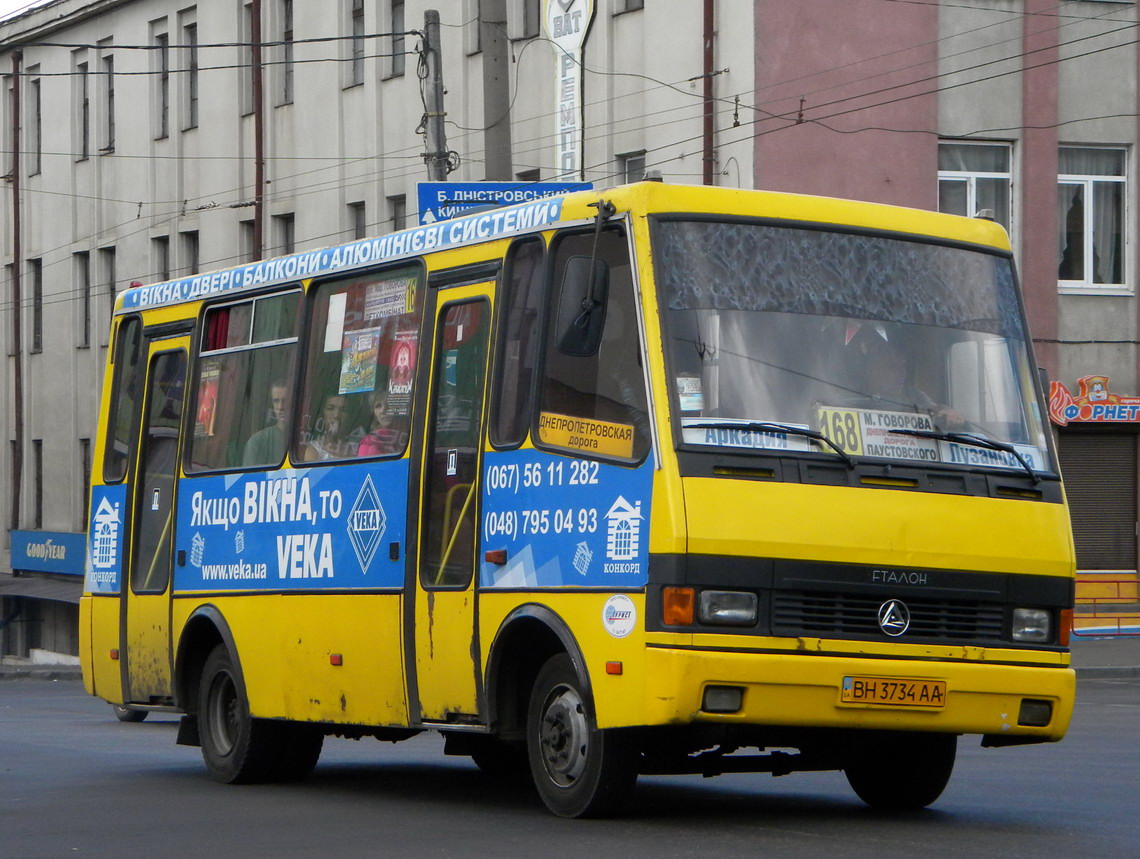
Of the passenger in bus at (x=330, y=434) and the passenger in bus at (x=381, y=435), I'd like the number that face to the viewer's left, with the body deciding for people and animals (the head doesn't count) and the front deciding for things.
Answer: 0

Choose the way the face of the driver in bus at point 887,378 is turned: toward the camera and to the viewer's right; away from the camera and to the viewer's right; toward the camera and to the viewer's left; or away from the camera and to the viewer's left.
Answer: toward the camera and to the viewer's right

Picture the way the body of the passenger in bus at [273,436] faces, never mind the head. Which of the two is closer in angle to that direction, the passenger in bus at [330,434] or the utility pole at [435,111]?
the passenger in bus

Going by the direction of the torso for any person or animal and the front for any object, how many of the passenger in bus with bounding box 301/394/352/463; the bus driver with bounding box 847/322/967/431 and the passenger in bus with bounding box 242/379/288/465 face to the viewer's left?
0

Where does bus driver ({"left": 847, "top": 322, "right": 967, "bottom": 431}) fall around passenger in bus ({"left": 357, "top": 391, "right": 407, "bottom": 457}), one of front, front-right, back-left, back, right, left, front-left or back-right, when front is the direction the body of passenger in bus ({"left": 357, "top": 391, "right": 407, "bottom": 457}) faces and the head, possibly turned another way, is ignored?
front

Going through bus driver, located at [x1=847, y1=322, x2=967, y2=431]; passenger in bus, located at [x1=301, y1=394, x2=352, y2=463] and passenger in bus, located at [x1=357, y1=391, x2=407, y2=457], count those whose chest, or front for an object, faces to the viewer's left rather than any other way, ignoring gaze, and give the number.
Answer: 0

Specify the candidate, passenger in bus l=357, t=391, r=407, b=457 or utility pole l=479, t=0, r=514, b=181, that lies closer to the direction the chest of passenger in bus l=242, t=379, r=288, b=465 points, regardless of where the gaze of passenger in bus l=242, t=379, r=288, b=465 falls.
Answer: the passenger in bus

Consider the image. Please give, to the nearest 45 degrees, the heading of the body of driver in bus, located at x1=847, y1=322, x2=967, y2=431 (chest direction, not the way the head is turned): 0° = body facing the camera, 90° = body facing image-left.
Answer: approximately 315°

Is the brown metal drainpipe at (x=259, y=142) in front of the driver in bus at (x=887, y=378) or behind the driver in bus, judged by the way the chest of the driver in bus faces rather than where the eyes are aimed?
behind

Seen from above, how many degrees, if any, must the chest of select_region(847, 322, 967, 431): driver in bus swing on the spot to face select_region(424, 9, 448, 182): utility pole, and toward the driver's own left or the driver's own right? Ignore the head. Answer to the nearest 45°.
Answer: approximately 135° to the driver's own left

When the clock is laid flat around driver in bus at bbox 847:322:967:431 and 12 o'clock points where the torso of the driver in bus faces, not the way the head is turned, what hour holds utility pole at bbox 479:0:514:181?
The utility pole is roughly at 7 o'clock from the driver in bus.

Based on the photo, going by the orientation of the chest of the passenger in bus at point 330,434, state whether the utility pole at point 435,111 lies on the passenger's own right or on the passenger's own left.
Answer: on the passenger's own left

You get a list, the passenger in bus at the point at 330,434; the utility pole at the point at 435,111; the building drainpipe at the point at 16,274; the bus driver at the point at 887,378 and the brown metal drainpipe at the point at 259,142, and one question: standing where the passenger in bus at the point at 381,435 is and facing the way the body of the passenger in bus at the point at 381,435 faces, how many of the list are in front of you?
1

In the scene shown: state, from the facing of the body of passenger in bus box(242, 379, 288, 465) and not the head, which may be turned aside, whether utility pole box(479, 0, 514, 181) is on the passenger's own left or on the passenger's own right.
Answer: on the passenger's own left
